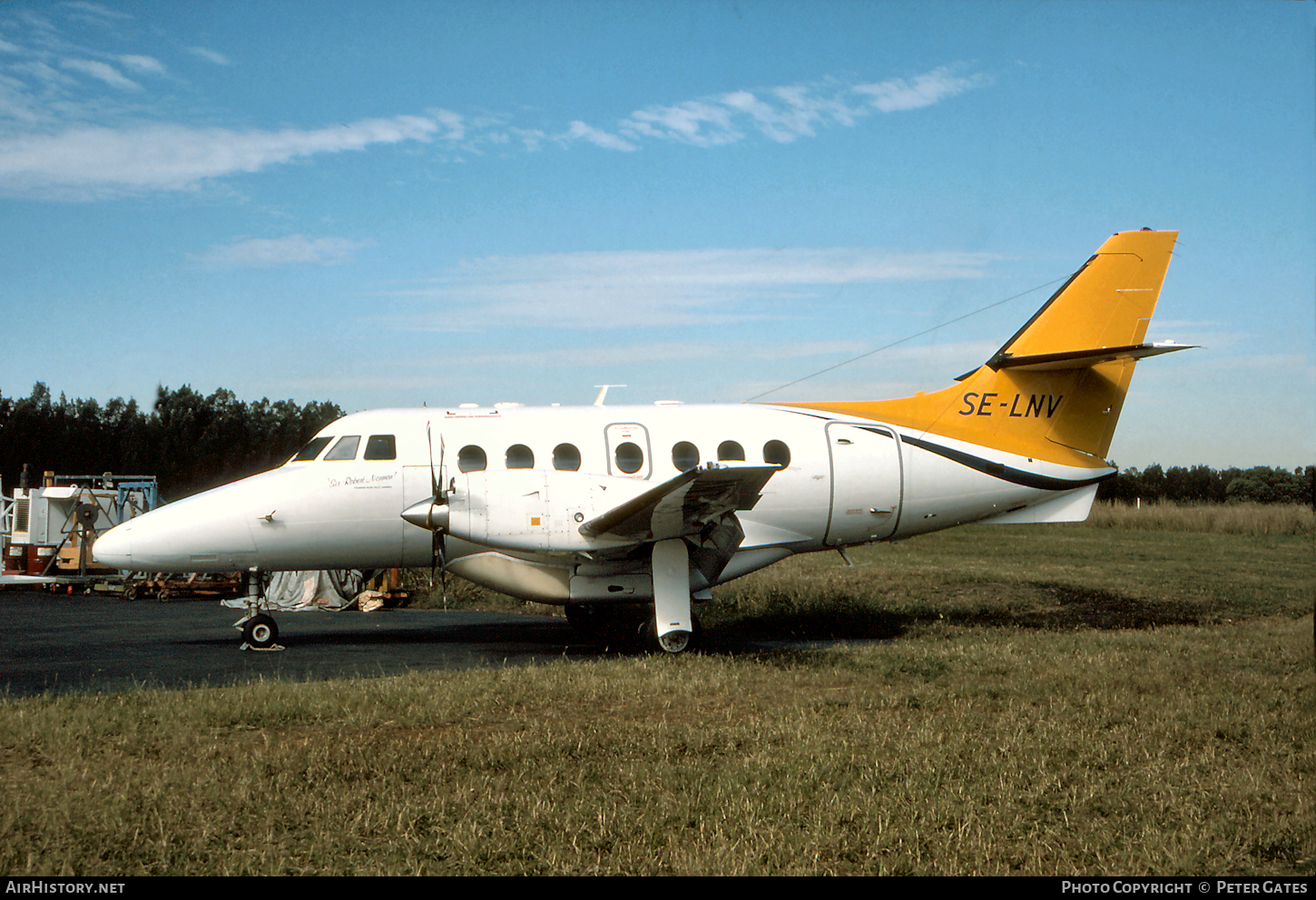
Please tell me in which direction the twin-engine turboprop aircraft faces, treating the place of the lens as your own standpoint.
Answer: facing to the left of the viewer
